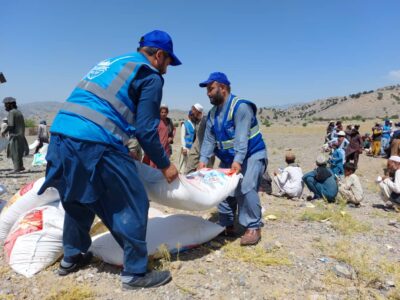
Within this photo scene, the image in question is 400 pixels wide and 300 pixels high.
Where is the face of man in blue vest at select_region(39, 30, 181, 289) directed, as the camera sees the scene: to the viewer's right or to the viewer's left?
to the viewer's right

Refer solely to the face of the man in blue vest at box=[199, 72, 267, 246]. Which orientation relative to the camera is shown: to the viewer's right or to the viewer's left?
to the viewer's left

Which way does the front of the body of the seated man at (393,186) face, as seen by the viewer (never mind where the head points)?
to the viewer's left

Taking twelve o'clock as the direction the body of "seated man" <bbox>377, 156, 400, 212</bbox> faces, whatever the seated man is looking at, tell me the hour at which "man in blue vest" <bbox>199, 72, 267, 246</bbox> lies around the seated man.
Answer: The man in blue vest is roughly at 10 o'clock from the seated man.

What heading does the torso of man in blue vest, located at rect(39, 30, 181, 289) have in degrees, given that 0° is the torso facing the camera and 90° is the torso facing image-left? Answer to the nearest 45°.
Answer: approximately 225°

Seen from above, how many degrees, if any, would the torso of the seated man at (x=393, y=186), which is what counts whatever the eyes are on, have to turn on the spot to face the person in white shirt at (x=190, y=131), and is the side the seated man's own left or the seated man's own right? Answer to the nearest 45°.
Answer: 0° — they already face them

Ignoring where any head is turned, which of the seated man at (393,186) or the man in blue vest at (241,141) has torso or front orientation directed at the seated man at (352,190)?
the seated man at (393,186)

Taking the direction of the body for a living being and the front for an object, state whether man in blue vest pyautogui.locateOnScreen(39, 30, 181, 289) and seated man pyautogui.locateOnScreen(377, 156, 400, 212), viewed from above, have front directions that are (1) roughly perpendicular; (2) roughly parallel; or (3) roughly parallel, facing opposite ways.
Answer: roughly parallel, facing opposite ways

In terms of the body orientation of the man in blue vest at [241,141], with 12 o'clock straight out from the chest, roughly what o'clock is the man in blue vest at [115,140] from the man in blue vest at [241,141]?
the man in blue vest at [115,140] is roughly at 12 o'clock from the man in blue vest at [241,141].

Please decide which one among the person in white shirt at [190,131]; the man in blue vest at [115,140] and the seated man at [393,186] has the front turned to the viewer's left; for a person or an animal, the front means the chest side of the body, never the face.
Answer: the seated man
